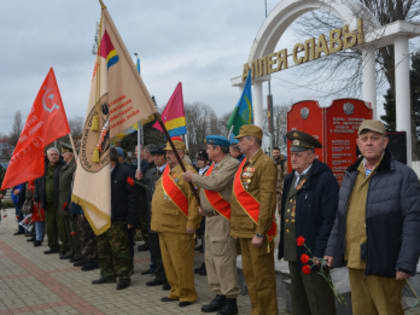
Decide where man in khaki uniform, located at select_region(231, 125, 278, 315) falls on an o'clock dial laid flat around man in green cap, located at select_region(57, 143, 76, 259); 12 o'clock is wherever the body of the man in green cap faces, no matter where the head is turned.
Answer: The man in khaki uniform is roughly at 10 o'clock from the man in green cap.

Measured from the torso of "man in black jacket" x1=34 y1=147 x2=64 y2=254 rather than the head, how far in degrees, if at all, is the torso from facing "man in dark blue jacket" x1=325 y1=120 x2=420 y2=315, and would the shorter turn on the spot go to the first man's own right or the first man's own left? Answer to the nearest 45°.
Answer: approximately 45° to the first man's own left

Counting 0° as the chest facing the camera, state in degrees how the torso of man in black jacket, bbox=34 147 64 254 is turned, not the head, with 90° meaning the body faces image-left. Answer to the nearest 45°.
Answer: approximately 45°

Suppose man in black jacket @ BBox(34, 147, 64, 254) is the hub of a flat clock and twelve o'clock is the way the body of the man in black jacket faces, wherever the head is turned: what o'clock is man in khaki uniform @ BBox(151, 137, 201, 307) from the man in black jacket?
The man in khaki uniform is roughly at 10 o'clock from the man in black jacket.

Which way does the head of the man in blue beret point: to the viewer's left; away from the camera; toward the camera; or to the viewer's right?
to the viewer's left

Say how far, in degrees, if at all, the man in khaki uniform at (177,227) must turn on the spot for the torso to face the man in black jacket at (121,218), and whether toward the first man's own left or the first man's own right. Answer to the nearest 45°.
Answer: approximately 90° to the first man's own right

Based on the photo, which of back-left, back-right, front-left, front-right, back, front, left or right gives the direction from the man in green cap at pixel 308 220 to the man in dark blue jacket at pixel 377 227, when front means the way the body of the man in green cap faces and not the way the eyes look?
left

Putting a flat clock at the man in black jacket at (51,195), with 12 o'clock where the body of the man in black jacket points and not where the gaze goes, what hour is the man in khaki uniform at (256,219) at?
The man in khaki uniform is roughly at 10 o'clock from the man in black jacket.
